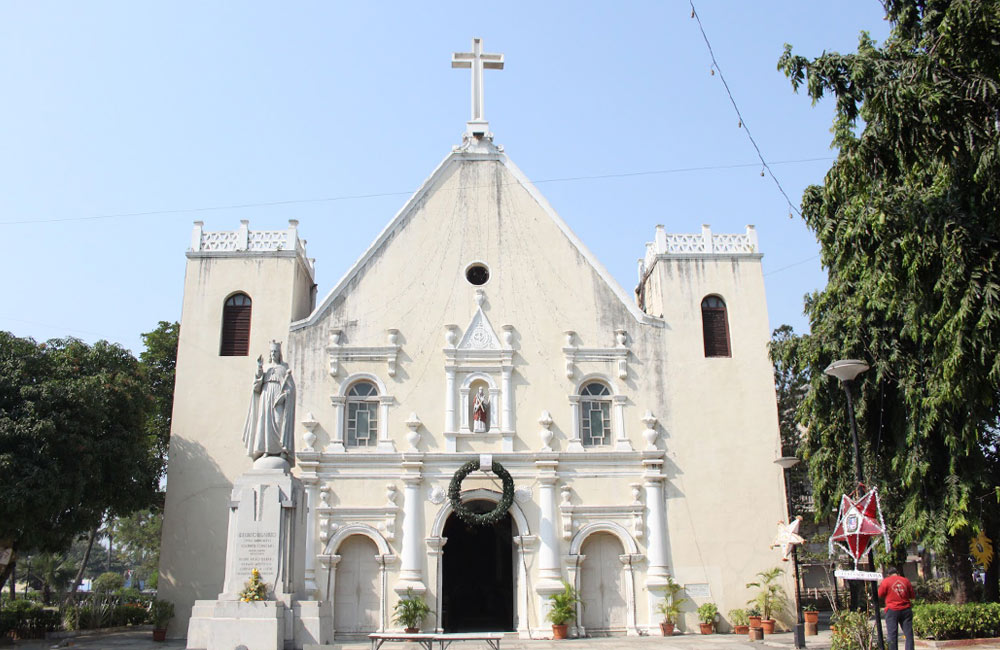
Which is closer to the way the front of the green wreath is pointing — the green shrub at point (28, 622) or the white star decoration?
the white star decoration

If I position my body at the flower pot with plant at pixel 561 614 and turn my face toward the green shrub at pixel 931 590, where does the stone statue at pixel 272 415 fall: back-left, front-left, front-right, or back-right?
back-right

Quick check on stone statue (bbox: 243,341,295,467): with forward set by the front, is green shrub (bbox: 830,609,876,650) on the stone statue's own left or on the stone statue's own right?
on the stone statue's own left

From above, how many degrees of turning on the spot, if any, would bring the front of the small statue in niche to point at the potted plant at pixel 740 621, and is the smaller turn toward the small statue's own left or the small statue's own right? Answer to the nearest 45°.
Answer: approximately 90° to the small statue's own left

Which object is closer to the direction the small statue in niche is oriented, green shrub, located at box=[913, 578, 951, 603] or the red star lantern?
the red star lantern

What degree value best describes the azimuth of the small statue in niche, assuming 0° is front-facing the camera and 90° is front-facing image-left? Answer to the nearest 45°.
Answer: approximately 0°

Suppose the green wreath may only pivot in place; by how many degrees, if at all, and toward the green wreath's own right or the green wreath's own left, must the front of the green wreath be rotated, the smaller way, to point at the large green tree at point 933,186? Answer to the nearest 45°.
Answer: approximately 45° to the green wreath's own left

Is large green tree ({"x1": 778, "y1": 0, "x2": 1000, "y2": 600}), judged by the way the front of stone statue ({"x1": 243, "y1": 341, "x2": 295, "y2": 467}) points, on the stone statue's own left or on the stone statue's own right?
on the stone statue's own left

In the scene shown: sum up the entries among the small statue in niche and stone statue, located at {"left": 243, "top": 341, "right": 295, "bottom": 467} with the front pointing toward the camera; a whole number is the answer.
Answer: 2
